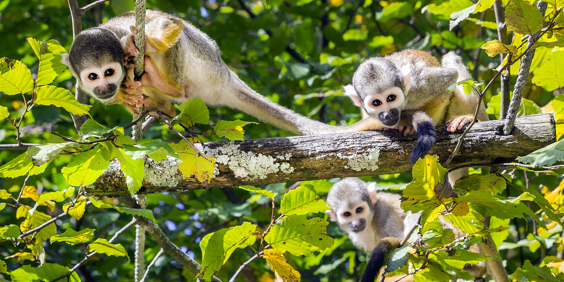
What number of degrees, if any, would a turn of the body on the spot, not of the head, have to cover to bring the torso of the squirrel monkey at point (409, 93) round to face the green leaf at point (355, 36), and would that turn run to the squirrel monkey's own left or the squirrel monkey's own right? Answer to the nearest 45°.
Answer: approximately 135° to the squirrel monkey's own right

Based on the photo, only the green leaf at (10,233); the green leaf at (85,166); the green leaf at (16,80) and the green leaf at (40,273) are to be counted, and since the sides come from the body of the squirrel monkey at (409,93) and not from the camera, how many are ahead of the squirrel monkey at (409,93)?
4

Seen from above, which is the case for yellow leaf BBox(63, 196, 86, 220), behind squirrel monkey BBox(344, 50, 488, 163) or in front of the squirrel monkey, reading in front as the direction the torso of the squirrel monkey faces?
in front

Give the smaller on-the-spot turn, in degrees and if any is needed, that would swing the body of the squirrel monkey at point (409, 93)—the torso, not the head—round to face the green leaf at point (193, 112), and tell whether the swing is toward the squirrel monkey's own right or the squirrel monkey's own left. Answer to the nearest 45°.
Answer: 0° — it already faces it

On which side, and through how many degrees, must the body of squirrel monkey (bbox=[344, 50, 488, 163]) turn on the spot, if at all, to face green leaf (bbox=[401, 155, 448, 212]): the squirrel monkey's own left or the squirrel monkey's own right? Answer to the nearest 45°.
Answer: approximately 45° to the squirrel monkey's own left

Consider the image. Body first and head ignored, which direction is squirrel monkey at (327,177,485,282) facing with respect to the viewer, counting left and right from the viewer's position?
facing the viewer and to the left of the viewer

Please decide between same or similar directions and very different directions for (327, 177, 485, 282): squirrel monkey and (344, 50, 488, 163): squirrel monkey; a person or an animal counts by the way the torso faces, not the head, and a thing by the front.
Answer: same or similar directions

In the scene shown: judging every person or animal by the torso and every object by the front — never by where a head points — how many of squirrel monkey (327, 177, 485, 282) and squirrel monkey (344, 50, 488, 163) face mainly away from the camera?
0

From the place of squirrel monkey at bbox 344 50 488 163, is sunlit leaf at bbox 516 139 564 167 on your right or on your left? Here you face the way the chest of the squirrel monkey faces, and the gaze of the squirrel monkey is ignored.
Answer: on your left
